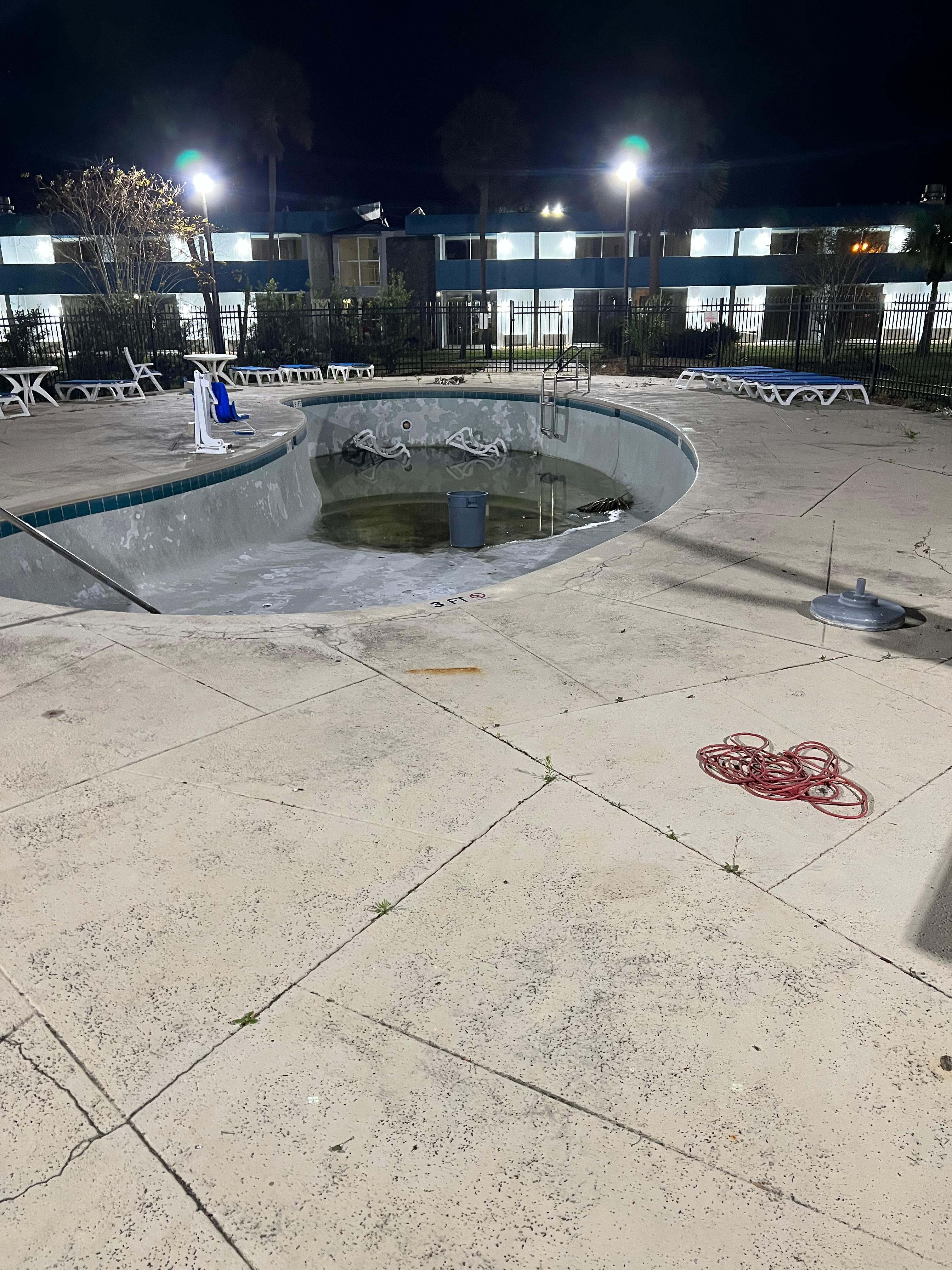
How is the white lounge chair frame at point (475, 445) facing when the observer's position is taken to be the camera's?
facing the viewer and to the right of the viewer

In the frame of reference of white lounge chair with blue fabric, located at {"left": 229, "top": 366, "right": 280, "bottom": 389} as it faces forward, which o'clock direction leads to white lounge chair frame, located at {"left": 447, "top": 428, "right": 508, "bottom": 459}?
white lounge chair frame, located at {"left": 447, "top": 428, "right": 508, "bottom": 459} is roughly at 11 o'clock from white lounge chair with blue fabric, located at {"left": 229, "top": 366, "right": 280, "bottom": 389}.

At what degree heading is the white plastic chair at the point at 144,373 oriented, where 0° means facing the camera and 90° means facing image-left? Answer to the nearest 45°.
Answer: approximately 270°

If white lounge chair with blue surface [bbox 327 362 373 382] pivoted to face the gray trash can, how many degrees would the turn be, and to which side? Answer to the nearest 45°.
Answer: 0° — it already faces it

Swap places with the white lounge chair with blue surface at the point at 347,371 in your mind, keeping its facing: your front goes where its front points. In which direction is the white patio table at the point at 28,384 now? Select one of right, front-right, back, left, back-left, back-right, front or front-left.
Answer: front-right

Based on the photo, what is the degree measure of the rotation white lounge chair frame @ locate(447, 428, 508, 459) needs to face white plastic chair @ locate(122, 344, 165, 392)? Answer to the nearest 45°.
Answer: approximately 135° to its right

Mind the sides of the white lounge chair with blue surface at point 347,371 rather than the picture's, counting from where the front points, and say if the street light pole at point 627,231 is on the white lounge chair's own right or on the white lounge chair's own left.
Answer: on the white lounge chair's own left

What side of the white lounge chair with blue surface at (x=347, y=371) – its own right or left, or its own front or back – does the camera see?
front

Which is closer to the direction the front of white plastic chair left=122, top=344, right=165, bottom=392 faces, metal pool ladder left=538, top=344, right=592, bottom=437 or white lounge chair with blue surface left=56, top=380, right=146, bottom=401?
the metal pool ladder

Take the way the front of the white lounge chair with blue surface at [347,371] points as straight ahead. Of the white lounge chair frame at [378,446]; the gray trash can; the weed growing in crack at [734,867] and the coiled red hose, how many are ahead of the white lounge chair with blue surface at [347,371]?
4

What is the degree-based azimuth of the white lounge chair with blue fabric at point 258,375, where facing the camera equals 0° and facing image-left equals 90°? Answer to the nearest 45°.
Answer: approximately 0°

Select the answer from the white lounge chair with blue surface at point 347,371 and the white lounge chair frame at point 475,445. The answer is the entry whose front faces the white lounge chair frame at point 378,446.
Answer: the white lounge chair with blue surface at point 347,371

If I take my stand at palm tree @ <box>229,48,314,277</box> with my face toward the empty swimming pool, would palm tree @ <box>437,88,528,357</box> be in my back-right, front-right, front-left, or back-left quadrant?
front-left
